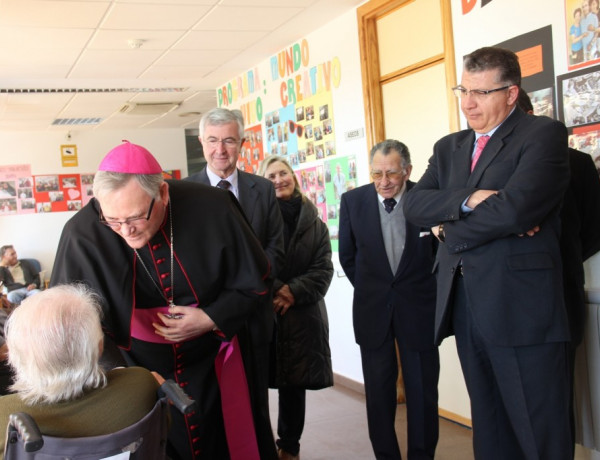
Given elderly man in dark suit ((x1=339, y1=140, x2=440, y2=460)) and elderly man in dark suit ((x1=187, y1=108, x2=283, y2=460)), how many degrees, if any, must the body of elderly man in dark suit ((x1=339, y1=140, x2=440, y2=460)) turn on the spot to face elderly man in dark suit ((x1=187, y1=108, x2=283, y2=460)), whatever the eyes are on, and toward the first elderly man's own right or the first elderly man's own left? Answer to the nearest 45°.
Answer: approximately 90° to the first elderly man's own right

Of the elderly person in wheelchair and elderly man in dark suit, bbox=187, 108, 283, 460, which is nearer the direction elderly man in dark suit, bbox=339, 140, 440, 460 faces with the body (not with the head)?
the elderly person in wheelchair

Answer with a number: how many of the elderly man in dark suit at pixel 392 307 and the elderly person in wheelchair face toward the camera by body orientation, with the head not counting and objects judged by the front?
1

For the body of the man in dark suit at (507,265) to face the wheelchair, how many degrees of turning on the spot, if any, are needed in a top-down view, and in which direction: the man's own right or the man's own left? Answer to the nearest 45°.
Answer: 0° — they already face it

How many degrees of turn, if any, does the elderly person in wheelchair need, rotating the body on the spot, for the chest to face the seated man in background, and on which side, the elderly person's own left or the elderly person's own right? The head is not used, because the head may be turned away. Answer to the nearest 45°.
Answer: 0° — they already face them

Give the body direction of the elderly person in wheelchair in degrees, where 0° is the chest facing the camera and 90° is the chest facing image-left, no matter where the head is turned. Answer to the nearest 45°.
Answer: approximately 180°

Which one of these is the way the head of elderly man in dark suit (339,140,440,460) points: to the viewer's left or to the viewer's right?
to the viewer's left

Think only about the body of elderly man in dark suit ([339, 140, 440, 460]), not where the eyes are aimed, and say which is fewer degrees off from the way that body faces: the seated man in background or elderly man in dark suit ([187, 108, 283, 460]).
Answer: the elderly man in dark suit

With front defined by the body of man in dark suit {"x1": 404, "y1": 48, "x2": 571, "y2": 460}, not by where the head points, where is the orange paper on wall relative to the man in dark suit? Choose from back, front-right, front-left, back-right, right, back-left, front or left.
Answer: back-right
